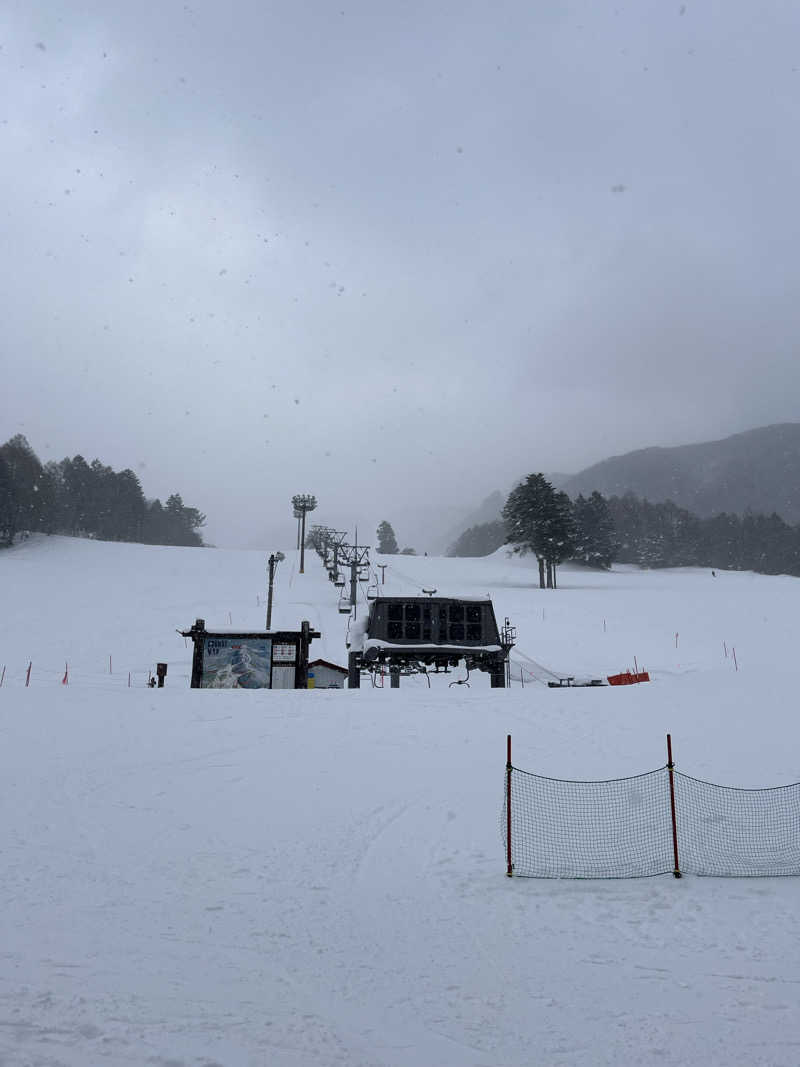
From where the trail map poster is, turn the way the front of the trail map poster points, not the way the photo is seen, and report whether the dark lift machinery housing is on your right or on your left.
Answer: on your left

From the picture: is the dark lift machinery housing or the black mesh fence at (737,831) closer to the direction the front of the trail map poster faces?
the black mesh fence

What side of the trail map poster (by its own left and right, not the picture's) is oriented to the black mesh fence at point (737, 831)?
front

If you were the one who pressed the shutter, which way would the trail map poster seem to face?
facing the viewer

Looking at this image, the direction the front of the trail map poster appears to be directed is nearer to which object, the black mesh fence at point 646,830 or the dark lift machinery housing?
the black mesh fence

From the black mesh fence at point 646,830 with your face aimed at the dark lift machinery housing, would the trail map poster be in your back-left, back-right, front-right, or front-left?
front-left

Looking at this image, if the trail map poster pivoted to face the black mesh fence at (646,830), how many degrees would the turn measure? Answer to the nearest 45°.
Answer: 0° — it already faces it
